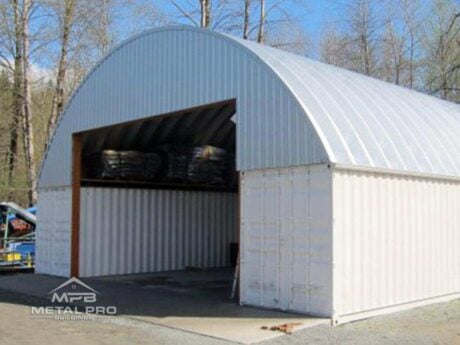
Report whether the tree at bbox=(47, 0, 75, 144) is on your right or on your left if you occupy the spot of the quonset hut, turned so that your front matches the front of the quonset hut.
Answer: on your right

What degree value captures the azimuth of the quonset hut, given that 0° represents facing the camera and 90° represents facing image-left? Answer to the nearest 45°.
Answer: approximately 45°
